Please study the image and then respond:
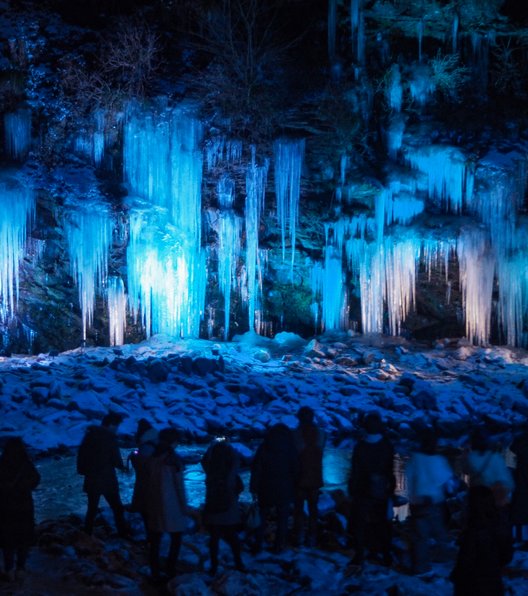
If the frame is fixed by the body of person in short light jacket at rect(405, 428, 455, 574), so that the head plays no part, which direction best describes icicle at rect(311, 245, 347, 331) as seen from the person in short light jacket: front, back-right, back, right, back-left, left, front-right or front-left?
front

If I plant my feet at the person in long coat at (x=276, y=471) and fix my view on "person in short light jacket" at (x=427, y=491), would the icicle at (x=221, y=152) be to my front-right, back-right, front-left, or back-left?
back-left

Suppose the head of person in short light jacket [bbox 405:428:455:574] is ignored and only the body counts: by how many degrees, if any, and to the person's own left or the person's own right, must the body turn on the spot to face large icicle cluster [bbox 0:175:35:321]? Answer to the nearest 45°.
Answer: approximately 45° to the person's own left

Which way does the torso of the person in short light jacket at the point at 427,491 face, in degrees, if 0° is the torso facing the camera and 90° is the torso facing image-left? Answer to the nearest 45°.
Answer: approximately 180°

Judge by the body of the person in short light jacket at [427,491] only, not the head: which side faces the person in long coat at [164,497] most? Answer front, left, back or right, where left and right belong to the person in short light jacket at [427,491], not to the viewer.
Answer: left

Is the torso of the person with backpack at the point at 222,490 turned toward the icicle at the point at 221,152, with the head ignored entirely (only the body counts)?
yes

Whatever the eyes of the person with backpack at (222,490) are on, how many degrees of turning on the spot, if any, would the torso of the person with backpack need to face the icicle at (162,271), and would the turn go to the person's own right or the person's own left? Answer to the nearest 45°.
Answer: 0° — they already face it

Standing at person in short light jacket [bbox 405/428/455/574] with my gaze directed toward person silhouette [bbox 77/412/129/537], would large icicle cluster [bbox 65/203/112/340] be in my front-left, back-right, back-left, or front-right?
front-right

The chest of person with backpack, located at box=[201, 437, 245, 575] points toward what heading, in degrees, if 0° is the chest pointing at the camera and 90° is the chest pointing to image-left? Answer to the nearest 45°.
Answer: approximately 180°

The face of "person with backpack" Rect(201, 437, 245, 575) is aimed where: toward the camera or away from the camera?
away from the camera

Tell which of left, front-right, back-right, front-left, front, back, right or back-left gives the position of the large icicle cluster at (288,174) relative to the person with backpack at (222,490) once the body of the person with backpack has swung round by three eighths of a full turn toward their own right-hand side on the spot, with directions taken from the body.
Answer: back-left

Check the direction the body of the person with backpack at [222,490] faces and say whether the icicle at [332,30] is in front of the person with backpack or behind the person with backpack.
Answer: in front

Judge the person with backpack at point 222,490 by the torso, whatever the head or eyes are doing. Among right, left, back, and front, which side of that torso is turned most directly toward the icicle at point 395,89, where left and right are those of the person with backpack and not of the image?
front

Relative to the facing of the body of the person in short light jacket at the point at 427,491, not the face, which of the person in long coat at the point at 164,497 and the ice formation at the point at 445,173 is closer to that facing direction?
the ice formation

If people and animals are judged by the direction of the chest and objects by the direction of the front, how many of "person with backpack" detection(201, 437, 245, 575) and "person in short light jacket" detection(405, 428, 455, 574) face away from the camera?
2
